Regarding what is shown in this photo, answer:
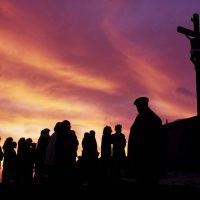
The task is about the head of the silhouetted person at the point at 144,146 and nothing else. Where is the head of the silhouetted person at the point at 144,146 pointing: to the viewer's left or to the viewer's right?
to the viewer's left

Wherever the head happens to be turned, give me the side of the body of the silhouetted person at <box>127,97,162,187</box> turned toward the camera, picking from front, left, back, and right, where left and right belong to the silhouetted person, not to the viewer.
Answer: left

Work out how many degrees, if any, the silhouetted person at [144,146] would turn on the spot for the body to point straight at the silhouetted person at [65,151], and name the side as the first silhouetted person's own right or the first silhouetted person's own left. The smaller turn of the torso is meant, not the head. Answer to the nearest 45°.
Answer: approximately 45° to the first silhouetted person's own right

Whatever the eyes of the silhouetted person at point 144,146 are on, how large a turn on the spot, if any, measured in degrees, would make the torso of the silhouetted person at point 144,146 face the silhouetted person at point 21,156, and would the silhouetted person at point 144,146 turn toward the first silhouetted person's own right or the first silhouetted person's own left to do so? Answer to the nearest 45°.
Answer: approximately 45° to the first silhouetted person's own right

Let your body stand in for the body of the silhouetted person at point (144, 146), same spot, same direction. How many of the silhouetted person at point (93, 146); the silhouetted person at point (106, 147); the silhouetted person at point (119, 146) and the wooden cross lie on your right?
4
